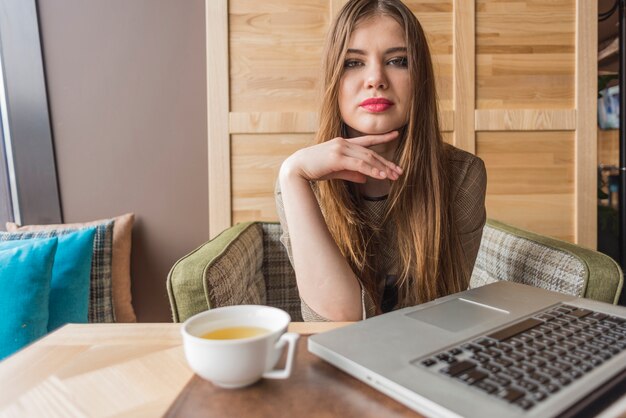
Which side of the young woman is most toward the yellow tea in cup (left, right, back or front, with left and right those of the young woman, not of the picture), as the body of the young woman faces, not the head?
front

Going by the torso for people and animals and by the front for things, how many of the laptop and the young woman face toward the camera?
1

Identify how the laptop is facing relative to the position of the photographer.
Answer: facing away from the viewer and to the left of the viewer

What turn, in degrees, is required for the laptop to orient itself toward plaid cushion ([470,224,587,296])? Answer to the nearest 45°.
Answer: approximately 45° to its right

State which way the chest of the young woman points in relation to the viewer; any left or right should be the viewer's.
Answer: facing the viewer
